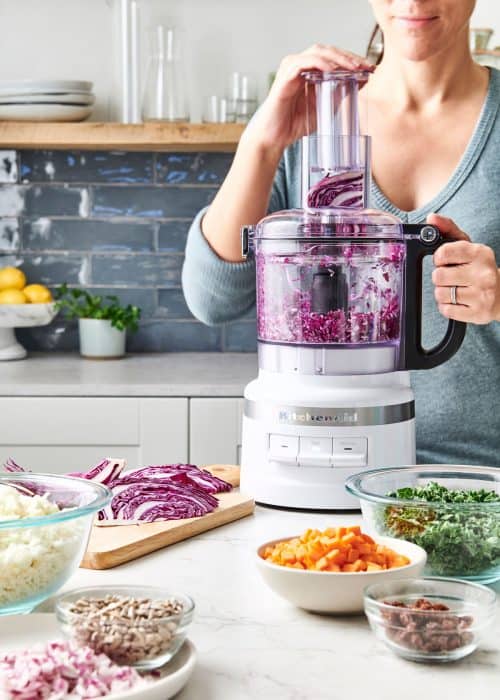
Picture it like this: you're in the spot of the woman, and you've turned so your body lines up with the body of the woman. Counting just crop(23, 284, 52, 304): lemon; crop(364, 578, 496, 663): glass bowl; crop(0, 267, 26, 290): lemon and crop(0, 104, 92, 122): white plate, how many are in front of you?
1

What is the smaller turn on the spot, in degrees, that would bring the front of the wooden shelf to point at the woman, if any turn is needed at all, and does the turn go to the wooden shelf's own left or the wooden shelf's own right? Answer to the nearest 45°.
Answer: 0° — it already faces them

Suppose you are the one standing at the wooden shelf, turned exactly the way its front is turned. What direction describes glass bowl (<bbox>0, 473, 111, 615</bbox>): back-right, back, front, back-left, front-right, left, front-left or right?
front

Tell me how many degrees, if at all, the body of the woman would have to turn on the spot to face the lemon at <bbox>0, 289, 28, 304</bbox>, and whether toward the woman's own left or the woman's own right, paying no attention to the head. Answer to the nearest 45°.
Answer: approximately 135° to the woman's own right

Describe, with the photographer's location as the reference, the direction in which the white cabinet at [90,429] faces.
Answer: facing the viewer

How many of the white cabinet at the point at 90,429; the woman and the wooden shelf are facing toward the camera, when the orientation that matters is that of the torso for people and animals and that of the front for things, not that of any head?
3

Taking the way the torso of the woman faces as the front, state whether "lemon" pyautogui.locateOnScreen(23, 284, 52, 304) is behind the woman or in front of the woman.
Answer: behind

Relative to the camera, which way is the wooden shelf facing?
toward the camera

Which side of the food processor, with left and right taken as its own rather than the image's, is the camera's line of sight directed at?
front
